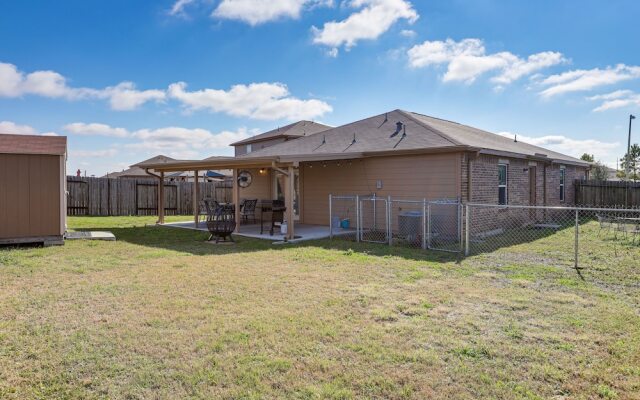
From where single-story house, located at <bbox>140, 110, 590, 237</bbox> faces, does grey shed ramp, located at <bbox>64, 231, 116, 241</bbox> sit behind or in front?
behind

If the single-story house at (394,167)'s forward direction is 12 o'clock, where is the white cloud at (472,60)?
The white cloud is roughly at 12 o'clock from the single-story house.

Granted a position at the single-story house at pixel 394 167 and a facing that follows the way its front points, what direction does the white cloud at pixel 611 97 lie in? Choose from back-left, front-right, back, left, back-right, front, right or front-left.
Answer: front

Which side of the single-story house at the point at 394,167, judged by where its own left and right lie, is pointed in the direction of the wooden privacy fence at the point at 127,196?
left

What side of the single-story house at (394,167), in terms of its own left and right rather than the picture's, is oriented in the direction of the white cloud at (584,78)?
front

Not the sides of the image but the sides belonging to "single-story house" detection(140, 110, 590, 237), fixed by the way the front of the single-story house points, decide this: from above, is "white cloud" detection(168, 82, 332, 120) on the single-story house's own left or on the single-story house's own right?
on the single-story house's own left

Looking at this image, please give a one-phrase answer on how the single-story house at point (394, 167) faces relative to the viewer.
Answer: facing away from the viewer and to the right of the viewer
